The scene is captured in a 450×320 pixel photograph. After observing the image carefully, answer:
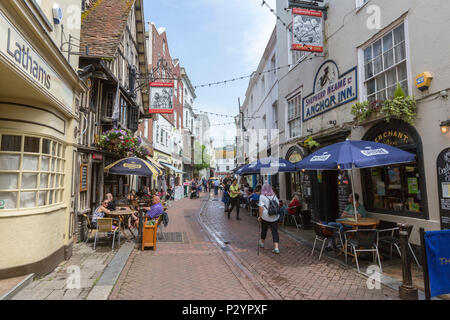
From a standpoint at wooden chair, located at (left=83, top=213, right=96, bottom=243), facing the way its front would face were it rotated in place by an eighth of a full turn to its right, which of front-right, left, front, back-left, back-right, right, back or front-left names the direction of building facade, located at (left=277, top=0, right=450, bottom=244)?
front

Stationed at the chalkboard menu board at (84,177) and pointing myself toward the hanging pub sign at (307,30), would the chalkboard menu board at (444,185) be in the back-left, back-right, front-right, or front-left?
front-right

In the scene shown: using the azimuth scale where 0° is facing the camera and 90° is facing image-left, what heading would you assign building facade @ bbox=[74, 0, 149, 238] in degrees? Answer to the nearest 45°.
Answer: approximately 315°

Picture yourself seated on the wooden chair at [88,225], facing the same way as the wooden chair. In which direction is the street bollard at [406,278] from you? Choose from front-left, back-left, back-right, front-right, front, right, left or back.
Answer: front-right

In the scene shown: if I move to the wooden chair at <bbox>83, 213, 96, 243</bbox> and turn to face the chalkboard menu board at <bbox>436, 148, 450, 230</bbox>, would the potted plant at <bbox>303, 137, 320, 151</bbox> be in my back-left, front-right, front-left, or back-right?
front-left

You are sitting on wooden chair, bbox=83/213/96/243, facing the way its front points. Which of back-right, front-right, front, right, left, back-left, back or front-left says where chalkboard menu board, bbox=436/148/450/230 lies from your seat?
front-right

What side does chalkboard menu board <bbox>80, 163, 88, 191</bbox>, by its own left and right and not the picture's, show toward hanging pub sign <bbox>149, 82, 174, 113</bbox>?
left

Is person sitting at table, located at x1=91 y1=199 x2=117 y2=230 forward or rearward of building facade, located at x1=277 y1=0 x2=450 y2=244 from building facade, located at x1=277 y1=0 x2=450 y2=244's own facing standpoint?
forward

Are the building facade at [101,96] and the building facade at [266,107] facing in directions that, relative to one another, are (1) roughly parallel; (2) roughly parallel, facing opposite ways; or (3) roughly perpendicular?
roughly parallel, facing opposite ways

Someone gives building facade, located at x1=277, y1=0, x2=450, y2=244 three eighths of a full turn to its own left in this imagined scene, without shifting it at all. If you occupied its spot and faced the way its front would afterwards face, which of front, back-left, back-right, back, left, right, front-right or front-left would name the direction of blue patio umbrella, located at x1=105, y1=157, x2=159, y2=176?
back

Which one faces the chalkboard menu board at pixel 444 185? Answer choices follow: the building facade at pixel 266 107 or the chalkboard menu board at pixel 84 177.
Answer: the chalkboard menu board at pixel 84 177

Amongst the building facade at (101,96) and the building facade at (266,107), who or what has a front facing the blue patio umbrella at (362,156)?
the building facade at (101,96)

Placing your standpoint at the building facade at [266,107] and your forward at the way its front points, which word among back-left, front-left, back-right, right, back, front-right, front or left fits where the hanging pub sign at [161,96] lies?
front-left

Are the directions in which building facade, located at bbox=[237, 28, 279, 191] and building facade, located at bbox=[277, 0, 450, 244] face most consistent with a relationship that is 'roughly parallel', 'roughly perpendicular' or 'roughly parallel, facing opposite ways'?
roughly parallel

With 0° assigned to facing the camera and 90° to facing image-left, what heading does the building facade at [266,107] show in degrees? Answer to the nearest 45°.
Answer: approximately 90°

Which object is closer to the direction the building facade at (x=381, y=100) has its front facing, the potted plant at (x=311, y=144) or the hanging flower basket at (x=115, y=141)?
the hanging flower basket

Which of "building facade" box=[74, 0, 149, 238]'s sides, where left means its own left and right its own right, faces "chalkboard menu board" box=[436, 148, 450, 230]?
front
